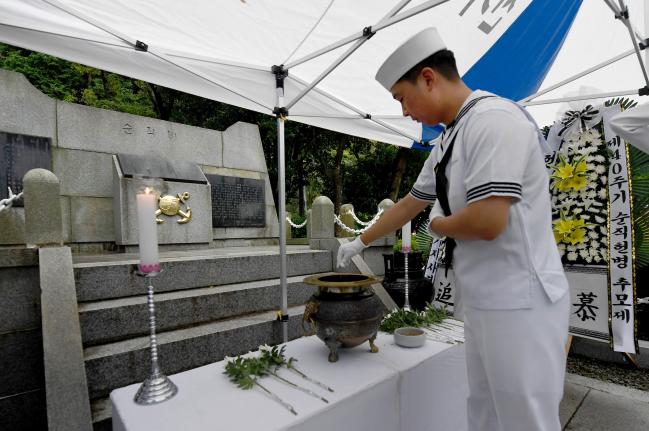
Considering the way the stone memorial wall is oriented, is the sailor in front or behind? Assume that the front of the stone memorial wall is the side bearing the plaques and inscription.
in front

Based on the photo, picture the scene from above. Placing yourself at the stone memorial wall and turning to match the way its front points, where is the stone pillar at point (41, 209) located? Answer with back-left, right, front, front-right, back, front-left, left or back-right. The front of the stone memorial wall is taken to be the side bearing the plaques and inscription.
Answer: front-right

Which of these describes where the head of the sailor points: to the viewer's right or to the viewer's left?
to the viewer's left

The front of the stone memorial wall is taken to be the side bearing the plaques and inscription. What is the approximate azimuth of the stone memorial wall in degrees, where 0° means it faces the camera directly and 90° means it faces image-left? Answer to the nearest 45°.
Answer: approximately 315°

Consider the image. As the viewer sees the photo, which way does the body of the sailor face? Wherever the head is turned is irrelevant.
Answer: to the viewer's left

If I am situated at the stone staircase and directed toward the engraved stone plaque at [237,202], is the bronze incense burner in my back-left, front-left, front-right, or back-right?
back-right
